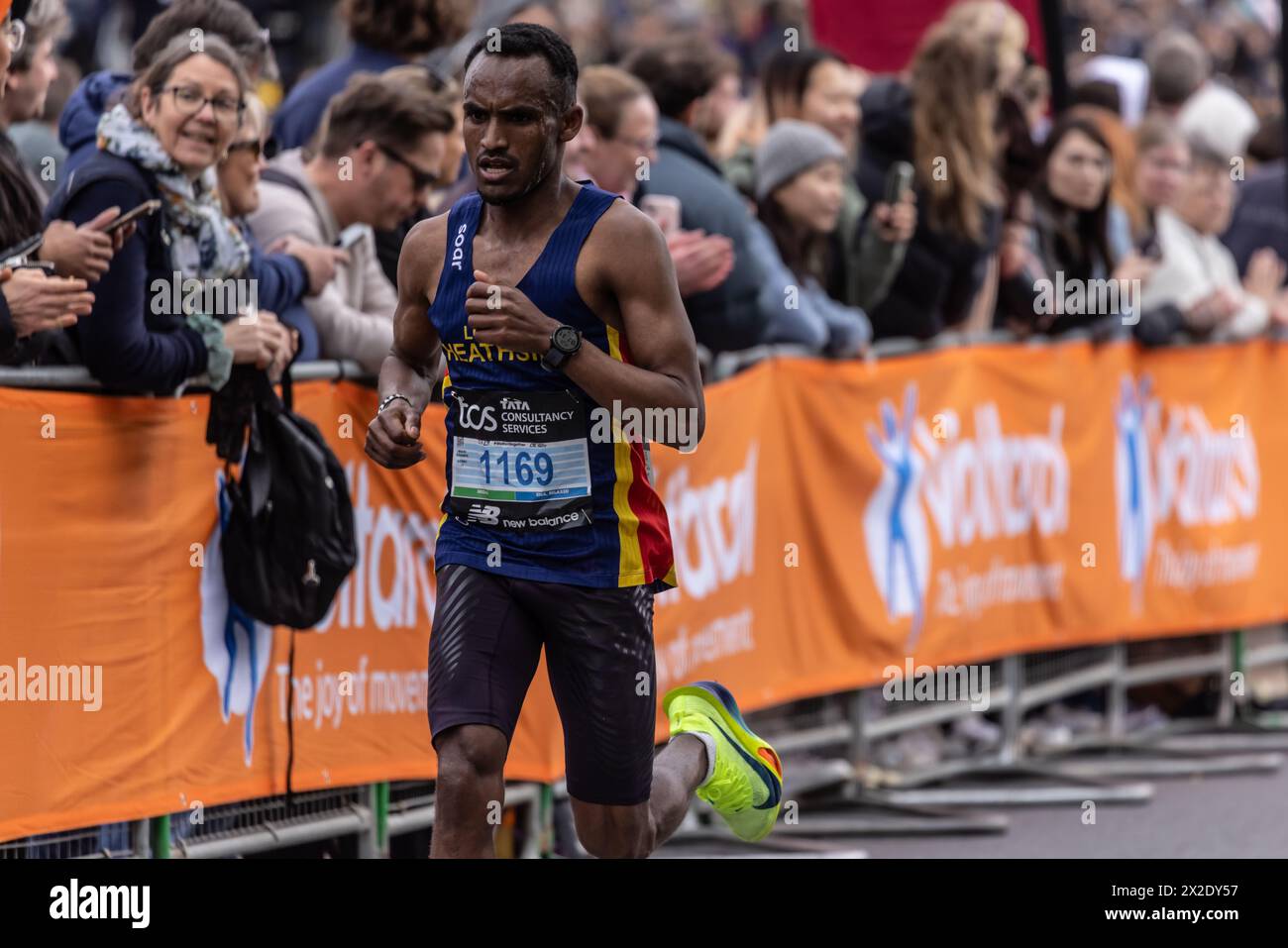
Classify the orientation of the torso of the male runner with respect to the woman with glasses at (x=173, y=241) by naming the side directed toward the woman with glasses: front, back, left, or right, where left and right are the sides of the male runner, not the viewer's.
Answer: right

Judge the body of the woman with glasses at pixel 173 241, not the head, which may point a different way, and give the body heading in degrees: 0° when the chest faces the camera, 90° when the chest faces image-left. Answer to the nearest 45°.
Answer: approximately 315°

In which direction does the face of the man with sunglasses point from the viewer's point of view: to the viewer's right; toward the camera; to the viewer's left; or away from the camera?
to the viewer's right

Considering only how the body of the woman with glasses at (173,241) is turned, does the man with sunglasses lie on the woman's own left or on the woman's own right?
on the woman's own left

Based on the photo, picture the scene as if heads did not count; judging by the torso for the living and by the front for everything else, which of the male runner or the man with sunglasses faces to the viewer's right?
the man with sunglasses

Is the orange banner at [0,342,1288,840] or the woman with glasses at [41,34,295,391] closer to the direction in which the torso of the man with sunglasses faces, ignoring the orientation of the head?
the orange banner

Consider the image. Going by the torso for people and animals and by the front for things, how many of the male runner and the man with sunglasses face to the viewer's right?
1

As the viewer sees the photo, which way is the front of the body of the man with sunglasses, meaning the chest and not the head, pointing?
to the viewer's right

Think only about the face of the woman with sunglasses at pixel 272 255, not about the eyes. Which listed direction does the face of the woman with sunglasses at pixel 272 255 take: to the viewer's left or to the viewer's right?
to the viewer's right

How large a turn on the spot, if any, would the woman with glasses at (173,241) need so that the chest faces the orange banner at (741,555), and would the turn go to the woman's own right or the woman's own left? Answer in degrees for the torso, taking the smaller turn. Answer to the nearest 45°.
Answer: approximately 90° to the woman's own left

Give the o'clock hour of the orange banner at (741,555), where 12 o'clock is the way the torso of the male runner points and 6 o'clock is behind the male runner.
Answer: The orange banner is roughly at 5 o'clock from the male runner.

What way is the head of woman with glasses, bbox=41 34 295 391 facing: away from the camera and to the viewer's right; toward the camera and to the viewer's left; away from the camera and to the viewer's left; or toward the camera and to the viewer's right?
toward the camera and to the viewer's right
